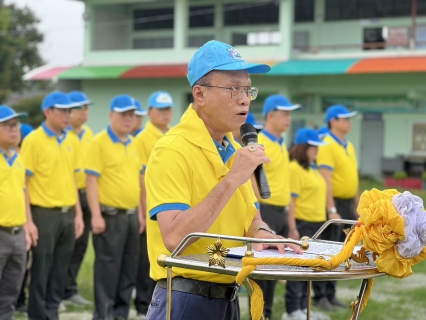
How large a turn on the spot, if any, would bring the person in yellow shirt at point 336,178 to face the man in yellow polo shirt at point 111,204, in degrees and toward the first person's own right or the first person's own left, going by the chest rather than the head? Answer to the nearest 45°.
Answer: approximately 90° to the first person's own right

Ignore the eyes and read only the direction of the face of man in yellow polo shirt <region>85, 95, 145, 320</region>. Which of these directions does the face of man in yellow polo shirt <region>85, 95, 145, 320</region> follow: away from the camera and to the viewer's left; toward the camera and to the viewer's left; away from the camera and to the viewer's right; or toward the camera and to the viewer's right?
toward the camera and to the viewer's right

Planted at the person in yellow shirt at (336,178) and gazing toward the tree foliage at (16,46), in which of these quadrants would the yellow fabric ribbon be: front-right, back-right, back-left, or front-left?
back-left

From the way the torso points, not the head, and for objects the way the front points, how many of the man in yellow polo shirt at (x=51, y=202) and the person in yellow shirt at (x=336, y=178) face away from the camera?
0

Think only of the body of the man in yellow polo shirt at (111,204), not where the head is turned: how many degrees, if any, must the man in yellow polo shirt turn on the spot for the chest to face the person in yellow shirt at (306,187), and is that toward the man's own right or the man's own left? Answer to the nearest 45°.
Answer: approximately 90° to the man's own left
